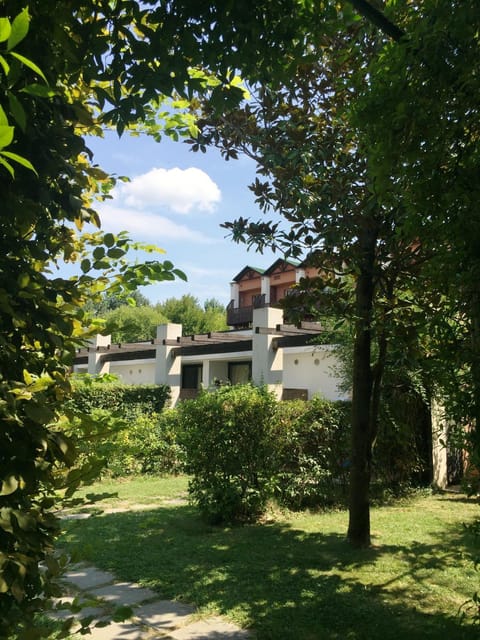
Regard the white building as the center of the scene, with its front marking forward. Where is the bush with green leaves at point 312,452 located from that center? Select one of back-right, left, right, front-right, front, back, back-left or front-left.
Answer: front-left

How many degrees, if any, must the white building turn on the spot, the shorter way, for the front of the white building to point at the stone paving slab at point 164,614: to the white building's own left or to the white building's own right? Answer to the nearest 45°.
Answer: approximately 45° to the white building's own left

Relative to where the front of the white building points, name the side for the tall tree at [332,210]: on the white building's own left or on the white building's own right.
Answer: on the white building's own left

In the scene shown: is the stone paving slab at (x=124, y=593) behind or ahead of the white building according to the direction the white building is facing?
ahead

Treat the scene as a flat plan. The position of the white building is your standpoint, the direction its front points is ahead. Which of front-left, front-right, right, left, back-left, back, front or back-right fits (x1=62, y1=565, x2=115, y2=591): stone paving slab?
front-left

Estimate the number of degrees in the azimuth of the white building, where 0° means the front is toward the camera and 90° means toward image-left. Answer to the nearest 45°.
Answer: approximately 45°
